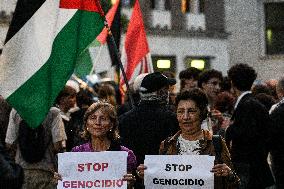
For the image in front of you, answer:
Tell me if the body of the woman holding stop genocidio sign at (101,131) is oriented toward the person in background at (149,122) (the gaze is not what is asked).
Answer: no

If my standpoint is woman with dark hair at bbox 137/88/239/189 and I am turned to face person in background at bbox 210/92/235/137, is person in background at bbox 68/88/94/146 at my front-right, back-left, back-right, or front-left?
front-left

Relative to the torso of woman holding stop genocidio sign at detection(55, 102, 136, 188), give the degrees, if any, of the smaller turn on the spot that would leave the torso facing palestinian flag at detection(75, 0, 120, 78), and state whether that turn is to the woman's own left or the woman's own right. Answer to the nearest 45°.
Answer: approximately 180°

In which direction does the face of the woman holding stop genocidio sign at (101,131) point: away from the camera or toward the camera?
toward the camera

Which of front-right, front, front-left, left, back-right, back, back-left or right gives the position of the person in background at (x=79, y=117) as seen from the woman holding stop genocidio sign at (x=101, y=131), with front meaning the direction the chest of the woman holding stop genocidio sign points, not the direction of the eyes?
back

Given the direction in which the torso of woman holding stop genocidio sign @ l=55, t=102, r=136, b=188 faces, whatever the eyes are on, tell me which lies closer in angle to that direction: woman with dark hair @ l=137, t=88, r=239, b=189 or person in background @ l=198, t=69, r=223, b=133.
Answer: the woman with dark hair

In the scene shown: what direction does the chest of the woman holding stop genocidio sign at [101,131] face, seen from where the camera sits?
toward the camera

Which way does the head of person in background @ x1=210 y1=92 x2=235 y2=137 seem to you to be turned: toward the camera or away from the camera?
toward the camera

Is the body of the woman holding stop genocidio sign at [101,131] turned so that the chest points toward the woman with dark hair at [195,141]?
no

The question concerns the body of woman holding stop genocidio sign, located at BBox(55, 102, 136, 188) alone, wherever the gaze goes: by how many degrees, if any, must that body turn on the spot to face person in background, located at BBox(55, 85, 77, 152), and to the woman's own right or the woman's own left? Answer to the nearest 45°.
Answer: approximately 180°

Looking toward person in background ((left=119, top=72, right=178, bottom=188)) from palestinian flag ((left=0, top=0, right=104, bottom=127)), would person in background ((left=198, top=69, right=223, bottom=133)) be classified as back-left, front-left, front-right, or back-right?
front-left

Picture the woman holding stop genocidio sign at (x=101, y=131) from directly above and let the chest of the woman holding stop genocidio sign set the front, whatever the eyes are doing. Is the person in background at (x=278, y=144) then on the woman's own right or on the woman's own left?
on the woman's own left

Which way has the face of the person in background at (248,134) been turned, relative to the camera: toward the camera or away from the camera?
away from the camera
